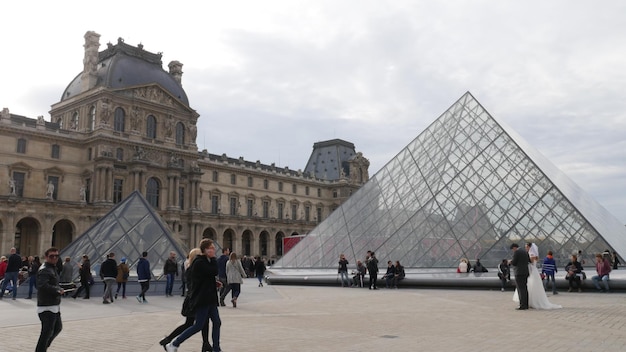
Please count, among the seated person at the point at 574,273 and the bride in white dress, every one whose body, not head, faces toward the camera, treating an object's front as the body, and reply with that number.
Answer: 1

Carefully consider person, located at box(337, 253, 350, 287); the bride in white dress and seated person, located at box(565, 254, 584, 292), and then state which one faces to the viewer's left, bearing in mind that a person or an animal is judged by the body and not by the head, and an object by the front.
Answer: the bride in white dress

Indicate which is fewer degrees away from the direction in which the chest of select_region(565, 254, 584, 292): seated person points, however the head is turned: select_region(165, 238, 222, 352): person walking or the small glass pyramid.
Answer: the person walking

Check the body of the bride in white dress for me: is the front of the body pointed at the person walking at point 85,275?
yes

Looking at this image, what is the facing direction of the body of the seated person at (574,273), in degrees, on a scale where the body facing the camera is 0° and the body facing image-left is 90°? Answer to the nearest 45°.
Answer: approximately 0°

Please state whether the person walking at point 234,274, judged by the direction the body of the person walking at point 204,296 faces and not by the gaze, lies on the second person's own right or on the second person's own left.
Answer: on the second person's own left

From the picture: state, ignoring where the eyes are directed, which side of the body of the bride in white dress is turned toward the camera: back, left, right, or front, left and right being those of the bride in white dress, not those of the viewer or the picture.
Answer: left

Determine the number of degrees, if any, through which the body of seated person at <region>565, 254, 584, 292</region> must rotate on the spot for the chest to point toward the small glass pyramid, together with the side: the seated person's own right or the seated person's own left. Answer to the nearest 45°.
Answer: approximately 90° to the seated person's own right
